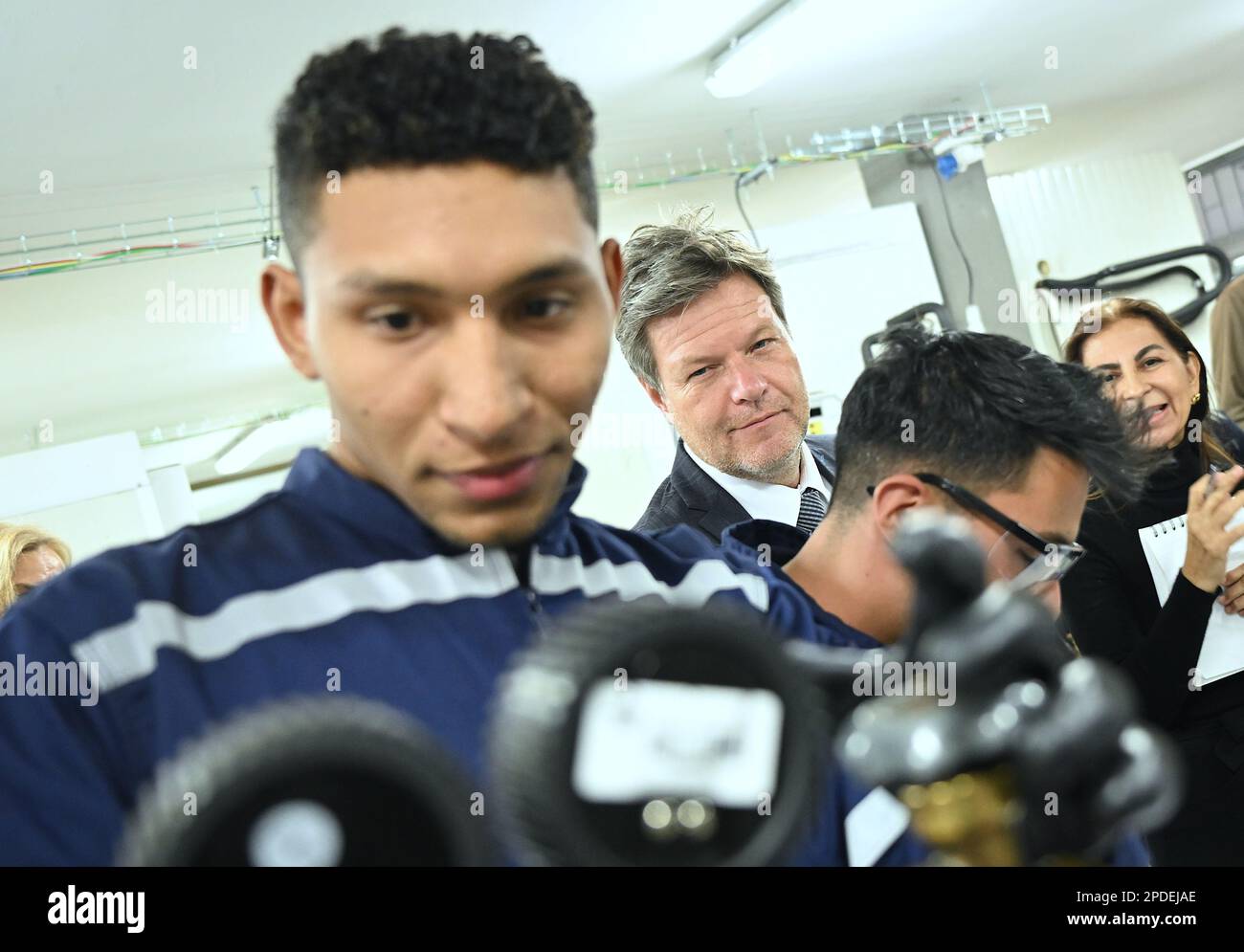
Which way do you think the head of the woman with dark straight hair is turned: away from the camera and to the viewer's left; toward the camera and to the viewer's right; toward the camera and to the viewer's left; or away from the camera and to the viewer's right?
toward the camera and to the viewer's left

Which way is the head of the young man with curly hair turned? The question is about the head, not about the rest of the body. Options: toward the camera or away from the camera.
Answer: toward the camera

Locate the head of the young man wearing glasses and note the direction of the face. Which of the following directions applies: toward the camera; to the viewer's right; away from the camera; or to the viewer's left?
to the viewer's right
